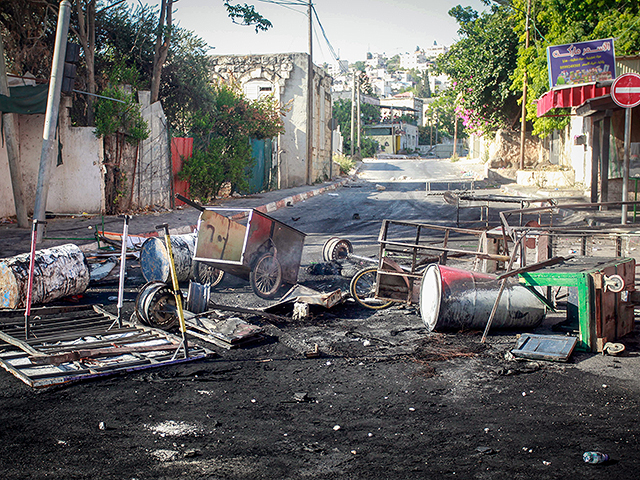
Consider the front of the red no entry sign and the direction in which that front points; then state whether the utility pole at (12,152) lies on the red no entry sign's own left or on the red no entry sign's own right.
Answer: on the red no entry sign's own right

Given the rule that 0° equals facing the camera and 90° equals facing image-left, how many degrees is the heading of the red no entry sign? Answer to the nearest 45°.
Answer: approximately 0°

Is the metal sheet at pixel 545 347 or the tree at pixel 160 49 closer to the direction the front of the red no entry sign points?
the metal sheet

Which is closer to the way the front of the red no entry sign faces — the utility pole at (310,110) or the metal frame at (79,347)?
the metal frame

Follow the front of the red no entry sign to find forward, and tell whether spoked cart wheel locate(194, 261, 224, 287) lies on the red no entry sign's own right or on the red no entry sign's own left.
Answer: on the red no entry sign's own right

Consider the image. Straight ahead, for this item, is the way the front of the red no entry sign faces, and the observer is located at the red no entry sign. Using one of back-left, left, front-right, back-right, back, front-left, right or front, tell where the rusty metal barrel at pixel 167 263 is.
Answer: front-right

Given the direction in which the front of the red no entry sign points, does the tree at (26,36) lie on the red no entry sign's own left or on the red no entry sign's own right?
on the red no entry sign's own right

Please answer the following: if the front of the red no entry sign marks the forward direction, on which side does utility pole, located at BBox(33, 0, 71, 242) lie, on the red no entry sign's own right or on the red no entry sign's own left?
on the red no entry sign's own right

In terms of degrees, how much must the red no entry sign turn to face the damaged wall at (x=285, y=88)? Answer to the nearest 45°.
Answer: approximately 135° to its right

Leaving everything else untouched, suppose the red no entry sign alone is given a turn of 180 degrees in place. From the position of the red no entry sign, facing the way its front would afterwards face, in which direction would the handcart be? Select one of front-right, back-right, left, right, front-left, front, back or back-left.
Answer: back-left

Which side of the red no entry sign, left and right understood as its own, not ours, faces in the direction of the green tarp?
right

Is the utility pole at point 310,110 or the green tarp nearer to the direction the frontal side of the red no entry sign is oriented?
the green tarp
